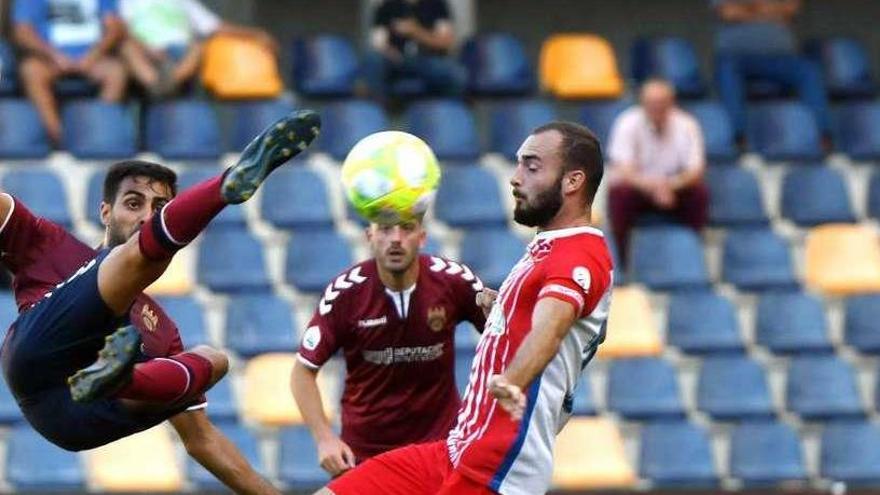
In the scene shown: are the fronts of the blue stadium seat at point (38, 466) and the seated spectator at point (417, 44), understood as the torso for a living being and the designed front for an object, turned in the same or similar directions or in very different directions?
same or similar directions

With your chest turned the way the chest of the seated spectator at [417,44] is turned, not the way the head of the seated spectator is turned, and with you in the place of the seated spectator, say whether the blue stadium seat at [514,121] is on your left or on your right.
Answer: on your left

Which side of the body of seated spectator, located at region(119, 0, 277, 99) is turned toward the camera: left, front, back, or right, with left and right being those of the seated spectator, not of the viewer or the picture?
front

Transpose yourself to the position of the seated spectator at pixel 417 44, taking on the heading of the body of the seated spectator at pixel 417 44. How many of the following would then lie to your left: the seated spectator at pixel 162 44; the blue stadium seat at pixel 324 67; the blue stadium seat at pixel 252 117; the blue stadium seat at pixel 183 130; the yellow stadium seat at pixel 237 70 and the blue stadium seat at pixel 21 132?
0

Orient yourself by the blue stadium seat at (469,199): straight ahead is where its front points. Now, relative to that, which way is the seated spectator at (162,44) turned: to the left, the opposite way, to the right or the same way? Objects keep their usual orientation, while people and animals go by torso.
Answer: the same way

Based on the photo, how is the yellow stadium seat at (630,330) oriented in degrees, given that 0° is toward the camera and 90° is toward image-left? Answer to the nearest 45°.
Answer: approximately 0°

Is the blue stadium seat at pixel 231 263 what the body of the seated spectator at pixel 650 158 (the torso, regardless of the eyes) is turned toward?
no

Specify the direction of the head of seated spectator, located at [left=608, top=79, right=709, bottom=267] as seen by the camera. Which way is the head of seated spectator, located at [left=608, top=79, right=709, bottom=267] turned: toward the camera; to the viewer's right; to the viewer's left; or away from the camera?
toward the camera

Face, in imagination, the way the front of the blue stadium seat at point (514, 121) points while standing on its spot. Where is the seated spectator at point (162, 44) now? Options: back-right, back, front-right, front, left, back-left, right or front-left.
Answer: right

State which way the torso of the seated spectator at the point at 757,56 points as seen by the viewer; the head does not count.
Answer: toward the camera

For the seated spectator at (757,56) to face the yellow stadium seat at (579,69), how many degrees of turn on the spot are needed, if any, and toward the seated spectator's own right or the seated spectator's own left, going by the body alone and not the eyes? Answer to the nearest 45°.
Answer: approximately 90° to the seated spectator's own right

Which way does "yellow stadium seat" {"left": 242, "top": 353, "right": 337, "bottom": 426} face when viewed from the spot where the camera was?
facing the viewer

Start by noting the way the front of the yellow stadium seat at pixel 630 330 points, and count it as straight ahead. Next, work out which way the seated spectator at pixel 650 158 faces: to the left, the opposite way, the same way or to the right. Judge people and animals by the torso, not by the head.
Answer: the same way
